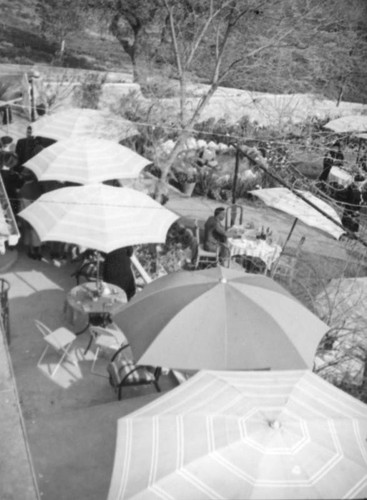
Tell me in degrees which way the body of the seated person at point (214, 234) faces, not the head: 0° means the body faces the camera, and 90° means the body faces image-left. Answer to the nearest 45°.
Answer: approximately 270°

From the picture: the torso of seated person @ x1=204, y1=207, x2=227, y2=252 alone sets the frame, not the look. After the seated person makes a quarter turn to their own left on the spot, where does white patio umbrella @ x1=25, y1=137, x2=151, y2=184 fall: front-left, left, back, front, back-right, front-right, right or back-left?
left

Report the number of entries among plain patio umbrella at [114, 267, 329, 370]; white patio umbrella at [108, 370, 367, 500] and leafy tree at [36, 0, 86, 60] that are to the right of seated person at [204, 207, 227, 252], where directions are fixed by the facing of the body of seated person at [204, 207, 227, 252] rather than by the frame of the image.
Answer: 2

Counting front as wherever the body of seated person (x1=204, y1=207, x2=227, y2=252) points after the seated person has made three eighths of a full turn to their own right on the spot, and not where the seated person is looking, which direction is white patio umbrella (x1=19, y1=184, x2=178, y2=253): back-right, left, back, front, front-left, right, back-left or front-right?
front

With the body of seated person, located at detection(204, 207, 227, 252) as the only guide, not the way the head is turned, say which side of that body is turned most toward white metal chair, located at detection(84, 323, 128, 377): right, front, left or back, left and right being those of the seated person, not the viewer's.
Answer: right

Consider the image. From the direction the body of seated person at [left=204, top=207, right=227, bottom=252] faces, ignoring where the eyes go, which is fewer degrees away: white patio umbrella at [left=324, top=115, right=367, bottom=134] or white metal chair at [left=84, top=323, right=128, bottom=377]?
the white patio umbrella

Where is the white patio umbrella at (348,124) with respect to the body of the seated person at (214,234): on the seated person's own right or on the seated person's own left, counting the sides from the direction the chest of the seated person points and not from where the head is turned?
on the seated person's own left

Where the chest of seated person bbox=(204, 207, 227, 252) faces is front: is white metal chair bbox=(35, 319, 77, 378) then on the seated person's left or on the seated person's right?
on the seated person's right

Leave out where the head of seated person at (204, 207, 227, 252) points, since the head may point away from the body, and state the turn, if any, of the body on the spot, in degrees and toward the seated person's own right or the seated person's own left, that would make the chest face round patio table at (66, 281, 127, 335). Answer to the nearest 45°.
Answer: approximately 135° to the seated person's own right

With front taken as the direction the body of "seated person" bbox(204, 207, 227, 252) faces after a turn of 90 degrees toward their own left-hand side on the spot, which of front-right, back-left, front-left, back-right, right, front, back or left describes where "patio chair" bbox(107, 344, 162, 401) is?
back

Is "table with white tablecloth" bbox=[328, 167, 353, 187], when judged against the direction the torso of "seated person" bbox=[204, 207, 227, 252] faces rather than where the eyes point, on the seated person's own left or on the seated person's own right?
on the seated person's own left

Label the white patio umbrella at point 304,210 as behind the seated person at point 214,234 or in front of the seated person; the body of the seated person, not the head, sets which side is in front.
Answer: in front

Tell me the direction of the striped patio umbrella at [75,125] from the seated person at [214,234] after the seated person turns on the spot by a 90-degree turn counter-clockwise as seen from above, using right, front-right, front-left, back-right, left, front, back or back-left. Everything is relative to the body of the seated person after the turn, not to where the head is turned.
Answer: front-left

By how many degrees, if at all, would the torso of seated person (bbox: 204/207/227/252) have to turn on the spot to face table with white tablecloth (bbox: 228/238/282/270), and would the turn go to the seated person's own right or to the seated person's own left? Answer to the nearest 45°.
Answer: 0° — they already face it

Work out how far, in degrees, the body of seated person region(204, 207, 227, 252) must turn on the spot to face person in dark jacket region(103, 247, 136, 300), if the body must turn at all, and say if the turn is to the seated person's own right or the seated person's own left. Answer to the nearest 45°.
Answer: approximately 135° to the seated person's own right

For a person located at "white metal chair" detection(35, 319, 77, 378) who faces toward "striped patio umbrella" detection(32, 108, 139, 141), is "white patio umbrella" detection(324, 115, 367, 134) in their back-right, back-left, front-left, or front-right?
front-right

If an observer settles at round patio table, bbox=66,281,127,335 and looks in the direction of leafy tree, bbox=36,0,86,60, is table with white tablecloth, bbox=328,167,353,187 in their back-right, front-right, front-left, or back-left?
front-right
